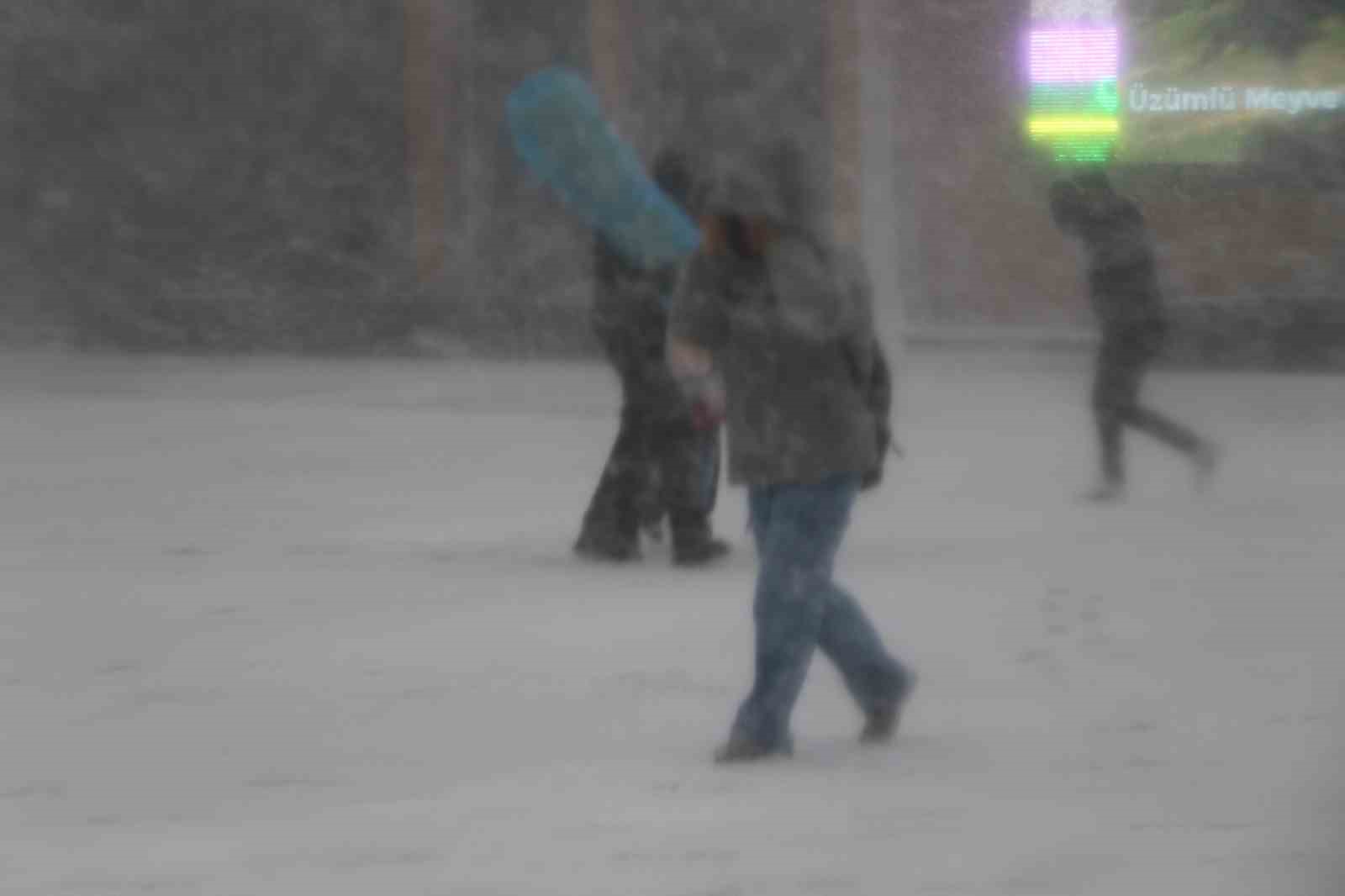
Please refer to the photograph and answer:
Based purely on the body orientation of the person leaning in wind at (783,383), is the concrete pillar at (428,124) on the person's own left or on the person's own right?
on the person's own right

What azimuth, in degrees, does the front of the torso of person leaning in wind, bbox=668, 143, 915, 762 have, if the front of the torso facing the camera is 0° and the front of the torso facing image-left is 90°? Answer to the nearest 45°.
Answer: approximately 45°

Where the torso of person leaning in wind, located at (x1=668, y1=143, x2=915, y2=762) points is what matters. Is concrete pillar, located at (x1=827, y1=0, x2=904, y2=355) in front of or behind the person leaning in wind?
behind

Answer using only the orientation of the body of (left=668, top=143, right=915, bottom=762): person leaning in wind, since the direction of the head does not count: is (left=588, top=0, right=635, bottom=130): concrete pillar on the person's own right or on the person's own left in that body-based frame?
on the person's own right
